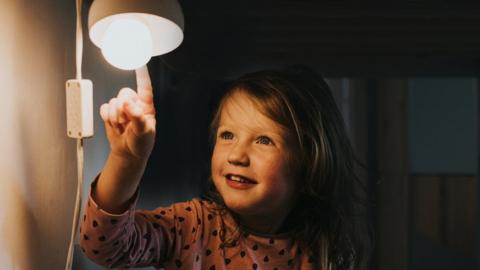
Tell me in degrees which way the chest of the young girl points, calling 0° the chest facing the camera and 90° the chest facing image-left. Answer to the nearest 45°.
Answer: approximately 45°

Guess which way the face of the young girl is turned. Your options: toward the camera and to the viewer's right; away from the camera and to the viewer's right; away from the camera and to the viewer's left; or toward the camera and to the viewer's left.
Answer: toward the camera and to the viewer's left
